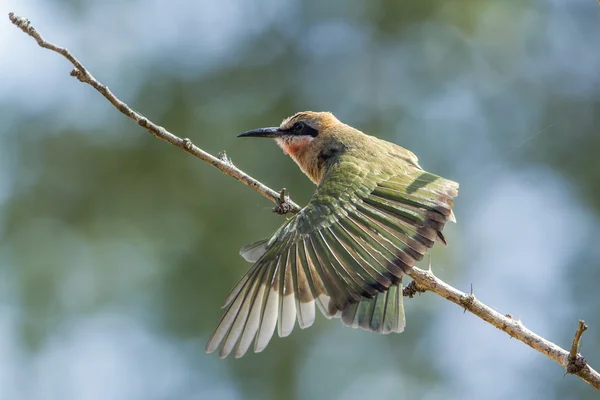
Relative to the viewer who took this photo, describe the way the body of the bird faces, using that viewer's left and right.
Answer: facing to the left of the viewer
